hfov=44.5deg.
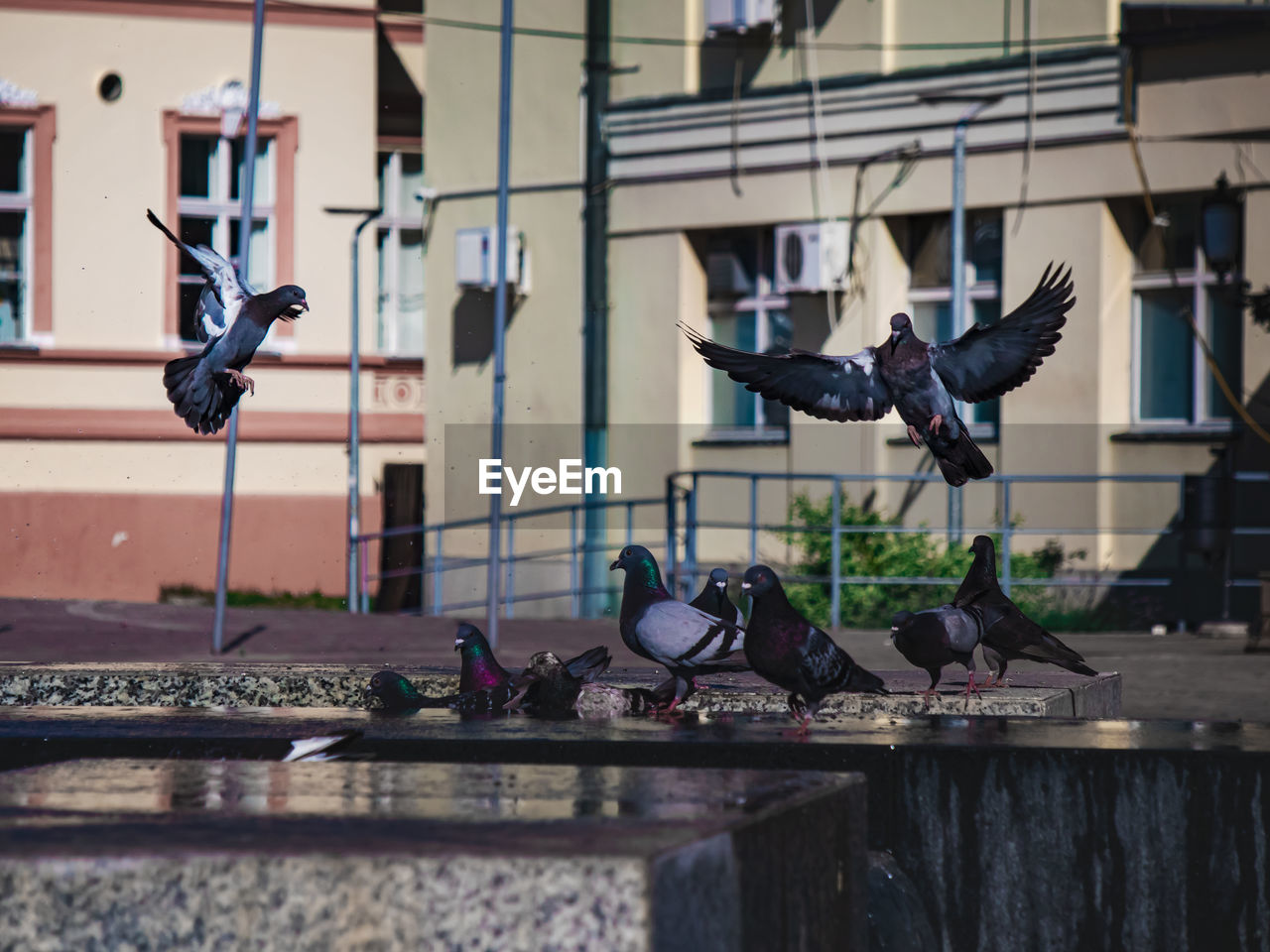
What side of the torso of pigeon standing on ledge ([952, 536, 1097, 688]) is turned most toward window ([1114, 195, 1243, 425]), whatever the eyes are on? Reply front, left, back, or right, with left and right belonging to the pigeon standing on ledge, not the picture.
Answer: right

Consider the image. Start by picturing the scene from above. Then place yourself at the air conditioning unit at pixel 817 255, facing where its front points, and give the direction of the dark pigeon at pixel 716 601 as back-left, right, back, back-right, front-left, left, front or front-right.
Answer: front-left

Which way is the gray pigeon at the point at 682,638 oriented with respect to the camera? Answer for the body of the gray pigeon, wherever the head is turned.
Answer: to the viewer's left

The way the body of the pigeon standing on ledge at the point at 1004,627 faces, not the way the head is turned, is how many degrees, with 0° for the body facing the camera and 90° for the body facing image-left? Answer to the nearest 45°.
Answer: approximately 90°

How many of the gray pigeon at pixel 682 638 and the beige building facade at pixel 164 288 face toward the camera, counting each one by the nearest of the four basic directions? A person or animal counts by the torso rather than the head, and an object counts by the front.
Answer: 1

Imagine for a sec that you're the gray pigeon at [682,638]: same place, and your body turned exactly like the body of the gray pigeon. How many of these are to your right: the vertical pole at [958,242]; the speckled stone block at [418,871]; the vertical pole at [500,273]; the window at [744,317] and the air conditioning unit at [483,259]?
4

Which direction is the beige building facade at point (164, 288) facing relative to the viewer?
toward the camera

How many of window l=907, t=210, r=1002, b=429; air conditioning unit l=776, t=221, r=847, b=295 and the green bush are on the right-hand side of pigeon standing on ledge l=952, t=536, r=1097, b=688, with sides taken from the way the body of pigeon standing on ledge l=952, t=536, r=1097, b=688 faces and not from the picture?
3

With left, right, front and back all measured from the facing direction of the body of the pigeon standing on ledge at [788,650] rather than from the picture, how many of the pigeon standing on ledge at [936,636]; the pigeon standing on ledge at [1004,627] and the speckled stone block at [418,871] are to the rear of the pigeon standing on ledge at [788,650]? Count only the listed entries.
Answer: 2

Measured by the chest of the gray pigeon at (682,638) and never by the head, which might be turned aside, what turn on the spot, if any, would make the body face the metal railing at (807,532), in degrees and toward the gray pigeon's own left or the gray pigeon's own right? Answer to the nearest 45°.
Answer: approximately 90° to the gray pigeon's own right

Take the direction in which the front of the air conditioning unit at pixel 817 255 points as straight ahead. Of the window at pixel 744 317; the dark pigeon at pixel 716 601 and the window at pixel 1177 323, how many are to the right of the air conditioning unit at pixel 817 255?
1

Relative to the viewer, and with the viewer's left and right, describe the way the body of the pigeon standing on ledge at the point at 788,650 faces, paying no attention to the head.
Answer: facing the viewer and to the left of the viewer

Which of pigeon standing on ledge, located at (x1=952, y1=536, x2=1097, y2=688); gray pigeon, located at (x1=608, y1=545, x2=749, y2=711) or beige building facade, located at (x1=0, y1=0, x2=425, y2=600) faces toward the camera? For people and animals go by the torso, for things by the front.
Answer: the beige building facade

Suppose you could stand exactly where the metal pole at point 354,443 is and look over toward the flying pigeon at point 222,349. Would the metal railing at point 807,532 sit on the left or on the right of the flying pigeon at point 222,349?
left
